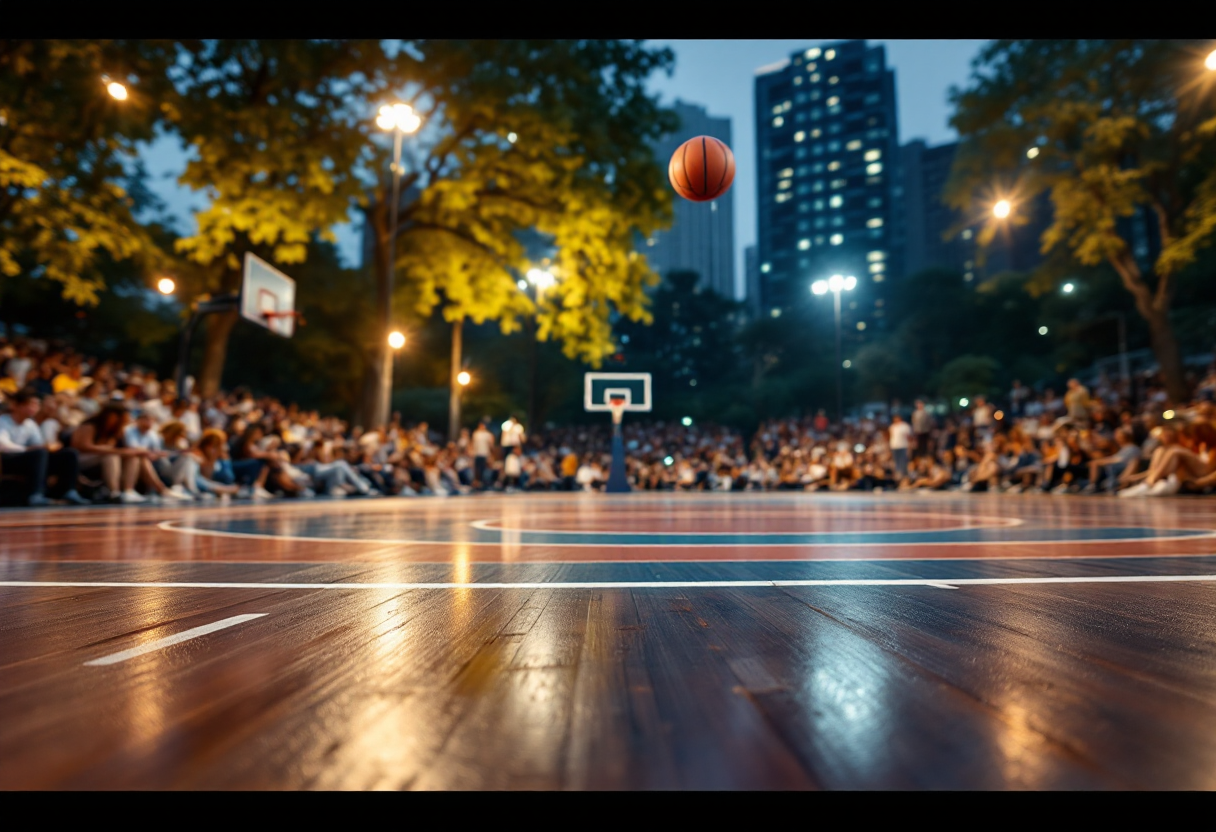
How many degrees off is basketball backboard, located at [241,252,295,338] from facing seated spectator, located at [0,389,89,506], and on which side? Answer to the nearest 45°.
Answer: approximately 45° to its right

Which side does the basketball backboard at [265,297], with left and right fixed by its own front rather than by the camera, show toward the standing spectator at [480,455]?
left

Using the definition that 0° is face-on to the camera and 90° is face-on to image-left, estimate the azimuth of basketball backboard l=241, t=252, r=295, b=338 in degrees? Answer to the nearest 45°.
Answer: approximately 315°

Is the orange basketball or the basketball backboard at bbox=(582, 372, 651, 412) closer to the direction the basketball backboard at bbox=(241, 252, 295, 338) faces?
the orange basketball

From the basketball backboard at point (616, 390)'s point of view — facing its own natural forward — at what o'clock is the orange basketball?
The orange basketball is roughly at 12 o'clock from the basketball backboard.

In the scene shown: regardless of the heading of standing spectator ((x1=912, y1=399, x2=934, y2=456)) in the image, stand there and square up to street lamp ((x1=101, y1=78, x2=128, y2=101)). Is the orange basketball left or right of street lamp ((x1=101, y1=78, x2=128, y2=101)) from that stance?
left
